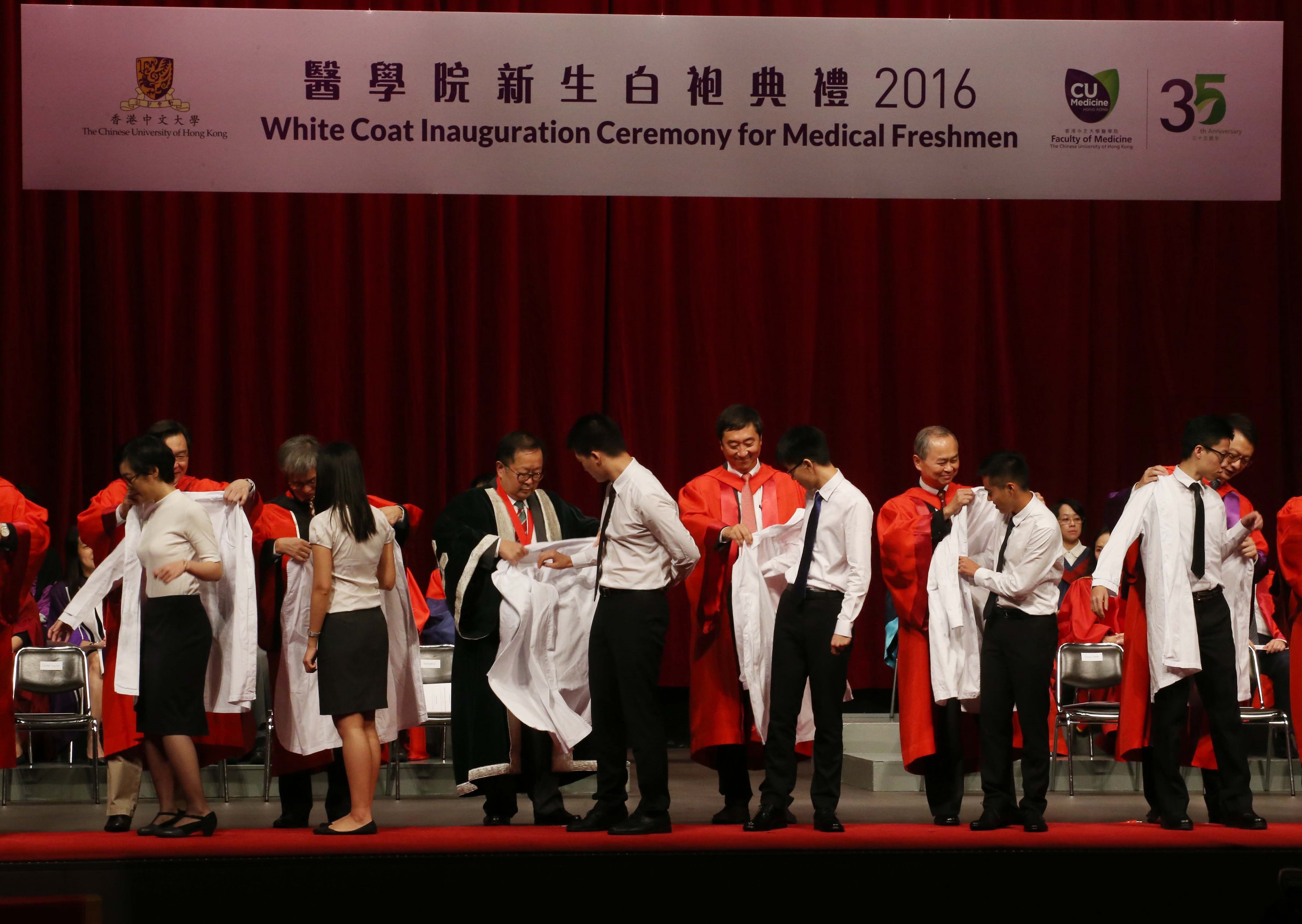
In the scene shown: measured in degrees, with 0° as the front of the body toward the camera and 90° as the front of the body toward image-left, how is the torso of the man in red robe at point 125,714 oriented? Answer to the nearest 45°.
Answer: approximately 0°

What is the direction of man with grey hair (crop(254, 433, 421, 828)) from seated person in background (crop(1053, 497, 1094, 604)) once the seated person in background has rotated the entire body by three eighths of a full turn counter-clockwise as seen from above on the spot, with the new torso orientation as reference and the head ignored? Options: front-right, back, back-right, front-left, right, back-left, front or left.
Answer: back

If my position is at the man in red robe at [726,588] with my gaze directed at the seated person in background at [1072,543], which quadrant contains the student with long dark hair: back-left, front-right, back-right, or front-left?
back-left

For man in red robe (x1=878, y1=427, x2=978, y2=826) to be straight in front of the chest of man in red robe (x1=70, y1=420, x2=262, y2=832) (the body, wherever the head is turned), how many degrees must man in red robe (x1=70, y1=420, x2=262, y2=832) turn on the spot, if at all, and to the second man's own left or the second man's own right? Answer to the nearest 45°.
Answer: approximately 90° to the second man's own left

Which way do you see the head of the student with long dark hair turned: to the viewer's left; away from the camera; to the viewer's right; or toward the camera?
away from the camera

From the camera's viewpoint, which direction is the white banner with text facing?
toward the camera

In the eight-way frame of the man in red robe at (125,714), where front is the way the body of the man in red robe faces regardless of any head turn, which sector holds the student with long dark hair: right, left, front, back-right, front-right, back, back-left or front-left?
front-left

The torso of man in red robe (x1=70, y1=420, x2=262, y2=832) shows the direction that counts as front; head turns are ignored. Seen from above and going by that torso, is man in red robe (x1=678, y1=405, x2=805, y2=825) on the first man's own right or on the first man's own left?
on the first man's own left

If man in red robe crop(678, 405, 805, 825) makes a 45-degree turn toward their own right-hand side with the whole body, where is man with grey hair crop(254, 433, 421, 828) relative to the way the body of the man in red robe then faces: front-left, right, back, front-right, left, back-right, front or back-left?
front-right

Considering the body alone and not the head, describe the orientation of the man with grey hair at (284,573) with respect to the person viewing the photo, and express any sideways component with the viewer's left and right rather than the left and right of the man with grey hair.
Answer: facing the viewer and to the right of the viewer

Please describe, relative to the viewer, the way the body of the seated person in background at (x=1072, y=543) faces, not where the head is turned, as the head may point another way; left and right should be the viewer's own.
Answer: facing the viewer
